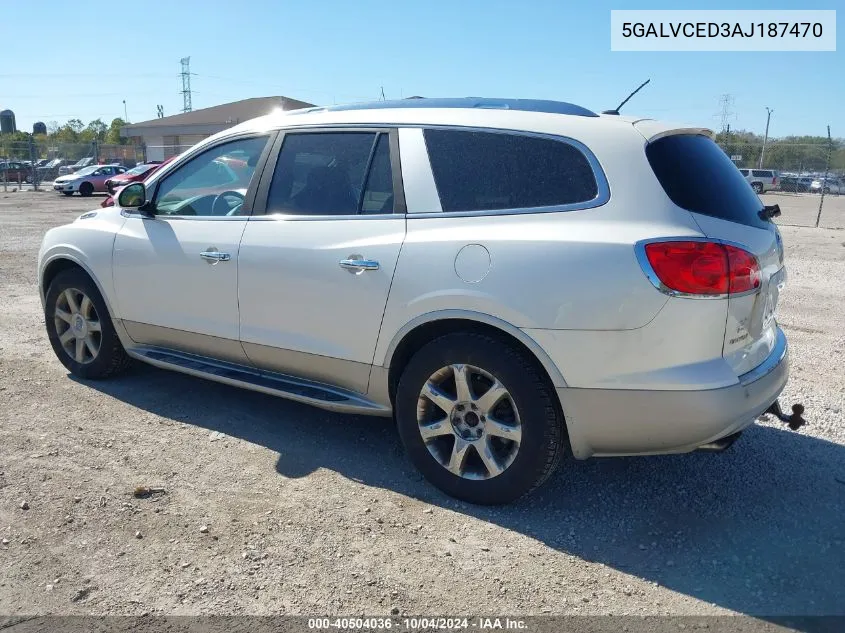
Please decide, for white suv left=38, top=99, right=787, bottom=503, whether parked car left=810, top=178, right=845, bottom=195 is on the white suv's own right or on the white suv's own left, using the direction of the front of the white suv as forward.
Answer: on the white suv's own right

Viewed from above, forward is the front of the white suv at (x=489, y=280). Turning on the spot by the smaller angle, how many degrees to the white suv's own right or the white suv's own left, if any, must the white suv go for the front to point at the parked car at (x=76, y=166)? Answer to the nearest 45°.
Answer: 0° — it already faces it

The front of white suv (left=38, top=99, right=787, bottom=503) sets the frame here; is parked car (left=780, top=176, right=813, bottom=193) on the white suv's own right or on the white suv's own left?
on the white suv's own right

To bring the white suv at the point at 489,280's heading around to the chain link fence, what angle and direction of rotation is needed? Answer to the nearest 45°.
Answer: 0° — it already faces it

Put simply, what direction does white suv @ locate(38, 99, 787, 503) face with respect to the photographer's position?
facing away from the viewer and to the left of the viewer

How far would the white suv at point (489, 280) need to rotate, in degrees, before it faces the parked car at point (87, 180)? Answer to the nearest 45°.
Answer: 0° — it already faces it
